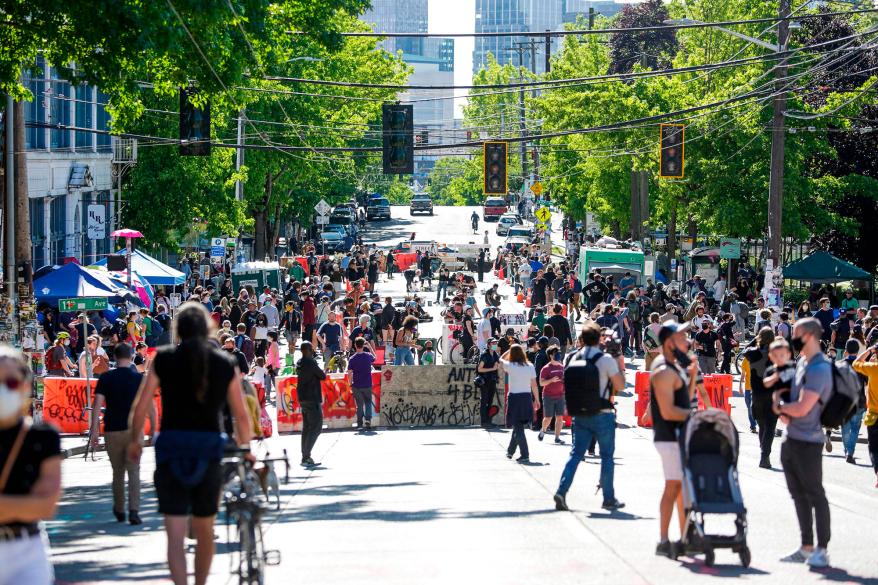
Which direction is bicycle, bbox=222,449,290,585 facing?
away from the camera

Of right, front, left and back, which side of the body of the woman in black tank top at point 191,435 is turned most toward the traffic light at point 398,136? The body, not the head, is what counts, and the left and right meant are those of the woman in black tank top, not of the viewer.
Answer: front

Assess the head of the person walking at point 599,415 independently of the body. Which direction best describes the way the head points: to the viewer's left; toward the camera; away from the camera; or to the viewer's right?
away from the camera

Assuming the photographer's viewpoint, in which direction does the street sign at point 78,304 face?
facing the viewer

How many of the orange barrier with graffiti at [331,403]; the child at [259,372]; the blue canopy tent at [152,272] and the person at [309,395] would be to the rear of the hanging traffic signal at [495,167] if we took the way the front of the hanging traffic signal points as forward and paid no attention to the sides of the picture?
0

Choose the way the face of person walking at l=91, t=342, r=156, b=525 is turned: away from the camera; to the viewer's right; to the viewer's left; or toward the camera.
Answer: away from the camera

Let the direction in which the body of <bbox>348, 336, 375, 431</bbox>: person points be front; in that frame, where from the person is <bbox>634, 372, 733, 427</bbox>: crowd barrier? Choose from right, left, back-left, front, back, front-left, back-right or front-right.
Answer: right

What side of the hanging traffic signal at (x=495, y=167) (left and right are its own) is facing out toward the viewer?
front

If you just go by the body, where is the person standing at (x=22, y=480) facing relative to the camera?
toward the camera

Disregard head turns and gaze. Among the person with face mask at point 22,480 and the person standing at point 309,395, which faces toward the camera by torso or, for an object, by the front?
the person with face mask at point 22,480

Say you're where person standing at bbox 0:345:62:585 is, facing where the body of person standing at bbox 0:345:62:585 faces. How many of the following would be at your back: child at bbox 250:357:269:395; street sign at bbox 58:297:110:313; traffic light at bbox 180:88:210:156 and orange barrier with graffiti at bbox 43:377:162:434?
4

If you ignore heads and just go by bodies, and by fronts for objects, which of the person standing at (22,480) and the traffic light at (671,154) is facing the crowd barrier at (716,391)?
the traffic light

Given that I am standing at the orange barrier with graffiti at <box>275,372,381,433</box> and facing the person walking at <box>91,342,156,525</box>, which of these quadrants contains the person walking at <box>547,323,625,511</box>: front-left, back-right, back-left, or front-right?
front-left

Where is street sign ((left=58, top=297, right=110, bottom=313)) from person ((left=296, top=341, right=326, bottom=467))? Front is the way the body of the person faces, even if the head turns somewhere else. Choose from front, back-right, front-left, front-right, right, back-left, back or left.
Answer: back-left

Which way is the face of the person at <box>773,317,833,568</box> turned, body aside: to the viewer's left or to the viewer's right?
to the viewer's left
